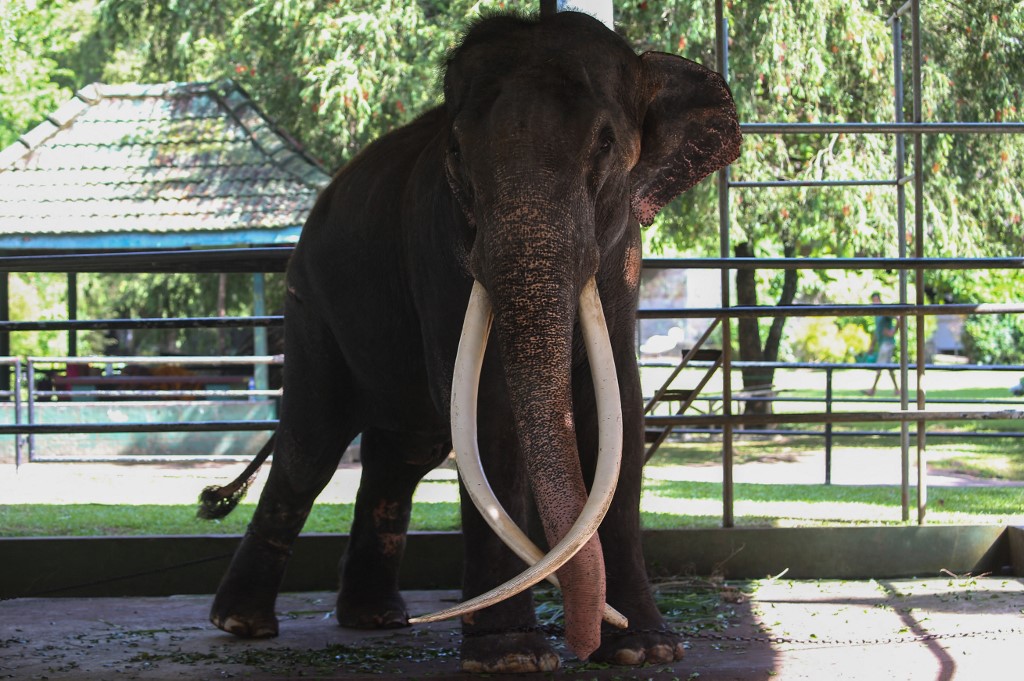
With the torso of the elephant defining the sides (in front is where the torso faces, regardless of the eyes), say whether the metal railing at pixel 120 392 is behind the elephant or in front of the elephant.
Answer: behind

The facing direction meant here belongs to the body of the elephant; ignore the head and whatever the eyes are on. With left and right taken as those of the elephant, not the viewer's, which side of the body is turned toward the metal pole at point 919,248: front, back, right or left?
left

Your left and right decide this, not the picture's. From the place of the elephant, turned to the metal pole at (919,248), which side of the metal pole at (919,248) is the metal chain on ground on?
right

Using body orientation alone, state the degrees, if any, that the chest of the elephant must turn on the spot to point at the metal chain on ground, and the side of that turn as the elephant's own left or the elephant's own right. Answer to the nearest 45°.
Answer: approximately 45° to the elephant's own left

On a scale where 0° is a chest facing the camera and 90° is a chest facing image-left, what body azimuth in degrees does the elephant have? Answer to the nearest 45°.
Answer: approximately 315°

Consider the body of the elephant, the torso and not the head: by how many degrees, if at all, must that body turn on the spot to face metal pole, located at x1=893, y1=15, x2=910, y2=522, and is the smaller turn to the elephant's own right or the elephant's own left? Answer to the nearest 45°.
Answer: approximately 90° to the elephant's own left
